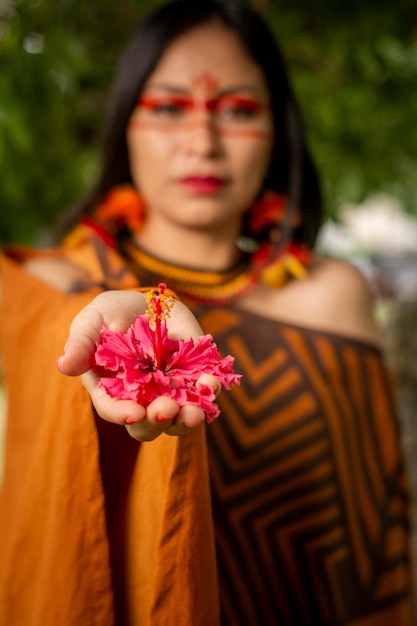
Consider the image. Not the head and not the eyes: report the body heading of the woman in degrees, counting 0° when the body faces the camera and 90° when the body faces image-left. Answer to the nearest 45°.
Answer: approximately 0°
